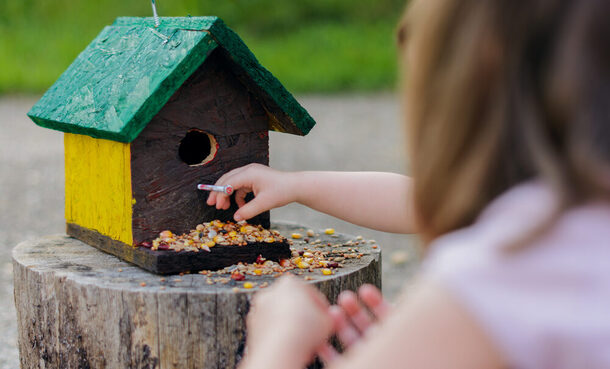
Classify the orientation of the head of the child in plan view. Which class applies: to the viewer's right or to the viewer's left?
to the viewer's left

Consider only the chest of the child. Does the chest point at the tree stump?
yes

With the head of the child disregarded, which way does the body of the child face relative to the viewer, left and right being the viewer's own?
facing away from the viewer and to the left of the viewer

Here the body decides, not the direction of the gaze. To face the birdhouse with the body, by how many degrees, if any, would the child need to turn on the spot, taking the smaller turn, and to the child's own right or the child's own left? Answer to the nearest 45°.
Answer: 0° — they already face it

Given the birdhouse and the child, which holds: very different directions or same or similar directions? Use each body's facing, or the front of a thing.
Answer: very different directions
